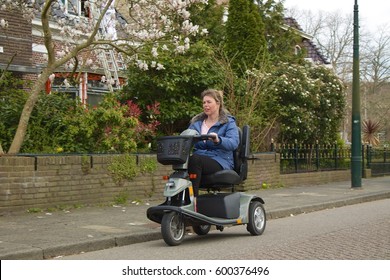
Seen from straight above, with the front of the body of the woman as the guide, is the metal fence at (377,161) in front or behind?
behind

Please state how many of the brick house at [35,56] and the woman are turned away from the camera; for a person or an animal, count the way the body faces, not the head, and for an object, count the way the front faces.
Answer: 0

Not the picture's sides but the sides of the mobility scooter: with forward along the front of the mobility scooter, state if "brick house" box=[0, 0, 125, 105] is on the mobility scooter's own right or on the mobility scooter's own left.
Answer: on the mobility scooter's own right

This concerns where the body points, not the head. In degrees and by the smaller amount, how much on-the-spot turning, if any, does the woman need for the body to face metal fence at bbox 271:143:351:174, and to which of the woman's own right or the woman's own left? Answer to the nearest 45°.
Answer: approximately 135° to the woman's own right

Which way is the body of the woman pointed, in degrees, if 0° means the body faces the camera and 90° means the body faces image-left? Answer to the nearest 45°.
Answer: approximately 45°

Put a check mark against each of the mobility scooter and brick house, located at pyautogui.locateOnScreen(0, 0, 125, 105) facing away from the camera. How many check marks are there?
0

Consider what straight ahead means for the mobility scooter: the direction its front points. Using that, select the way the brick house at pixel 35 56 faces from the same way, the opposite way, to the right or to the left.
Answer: to the left

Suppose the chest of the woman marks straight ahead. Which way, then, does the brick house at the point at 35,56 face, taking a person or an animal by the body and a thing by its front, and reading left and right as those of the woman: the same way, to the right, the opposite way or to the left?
to the left

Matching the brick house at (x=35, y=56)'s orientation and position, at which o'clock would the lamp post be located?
The lamp post is roughly at 11 o'clock from the brick house.

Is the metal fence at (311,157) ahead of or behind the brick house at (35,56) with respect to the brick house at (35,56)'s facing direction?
ahead

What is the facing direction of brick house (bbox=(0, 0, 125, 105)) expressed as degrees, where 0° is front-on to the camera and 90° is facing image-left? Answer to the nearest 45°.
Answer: approximately 315°

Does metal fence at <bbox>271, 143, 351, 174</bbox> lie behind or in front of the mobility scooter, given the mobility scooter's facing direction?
behind
